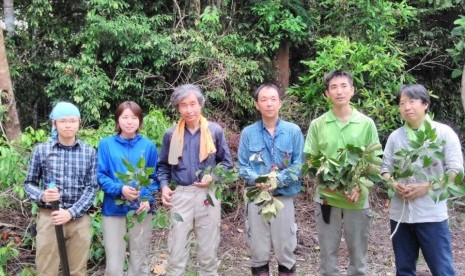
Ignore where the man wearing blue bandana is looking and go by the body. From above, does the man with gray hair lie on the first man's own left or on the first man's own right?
on the first man's own left

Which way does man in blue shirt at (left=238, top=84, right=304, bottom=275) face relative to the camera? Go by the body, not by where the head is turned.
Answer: toward the camera

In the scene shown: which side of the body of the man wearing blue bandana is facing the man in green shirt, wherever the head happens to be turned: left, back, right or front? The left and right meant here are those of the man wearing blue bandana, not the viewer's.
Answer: left

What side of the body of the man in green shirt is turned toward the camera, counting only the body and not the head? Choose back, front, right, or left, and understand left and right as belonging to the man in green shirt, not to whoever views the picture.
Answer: front

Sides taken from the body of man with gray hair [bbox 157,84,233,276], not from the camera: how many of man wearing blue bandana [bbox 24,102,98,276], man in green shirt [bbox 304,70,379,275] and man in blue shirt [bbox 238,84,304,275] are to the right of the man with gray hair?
1

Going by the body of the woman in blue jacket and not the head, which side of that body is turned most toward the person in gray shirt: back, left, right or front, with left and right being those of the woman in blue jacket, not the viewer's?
left

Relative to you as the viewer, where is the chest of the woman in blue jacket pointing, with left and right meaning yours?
facing the viewer

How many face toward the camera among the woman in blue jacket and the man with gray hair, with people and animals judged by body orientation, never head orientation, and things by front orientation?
2
